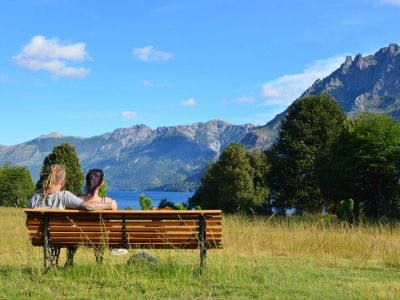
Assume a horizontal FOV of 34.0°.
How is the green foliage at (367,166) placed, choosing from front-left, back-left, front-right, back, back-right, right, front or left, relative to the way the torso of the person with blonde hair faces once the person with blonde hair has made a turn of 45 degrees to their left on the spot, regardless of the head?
right

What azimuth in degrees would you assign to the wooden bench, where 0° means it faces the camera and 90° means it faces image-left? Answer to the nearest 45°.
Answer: approximately 180°

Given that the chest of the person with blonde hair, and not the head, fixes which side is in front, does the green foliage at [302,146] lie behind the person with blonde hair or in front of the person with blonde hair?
in front

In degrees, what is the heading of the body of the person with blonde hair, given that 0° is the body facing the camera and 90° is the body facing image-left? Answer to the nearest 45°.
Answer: approximately 180°
